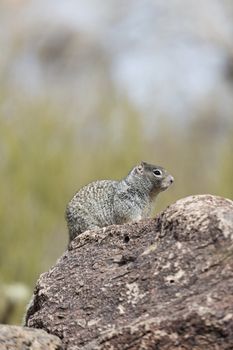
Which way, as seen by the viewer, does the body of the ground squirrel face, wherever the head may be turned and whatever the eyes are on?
to the viewer's right
